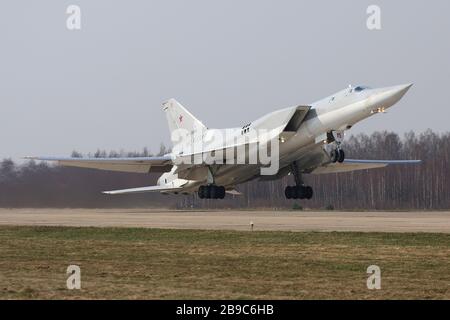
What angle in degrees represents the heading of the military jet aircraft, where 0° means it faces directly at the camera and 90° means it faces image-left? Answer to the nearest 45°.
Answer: approximately 315°
